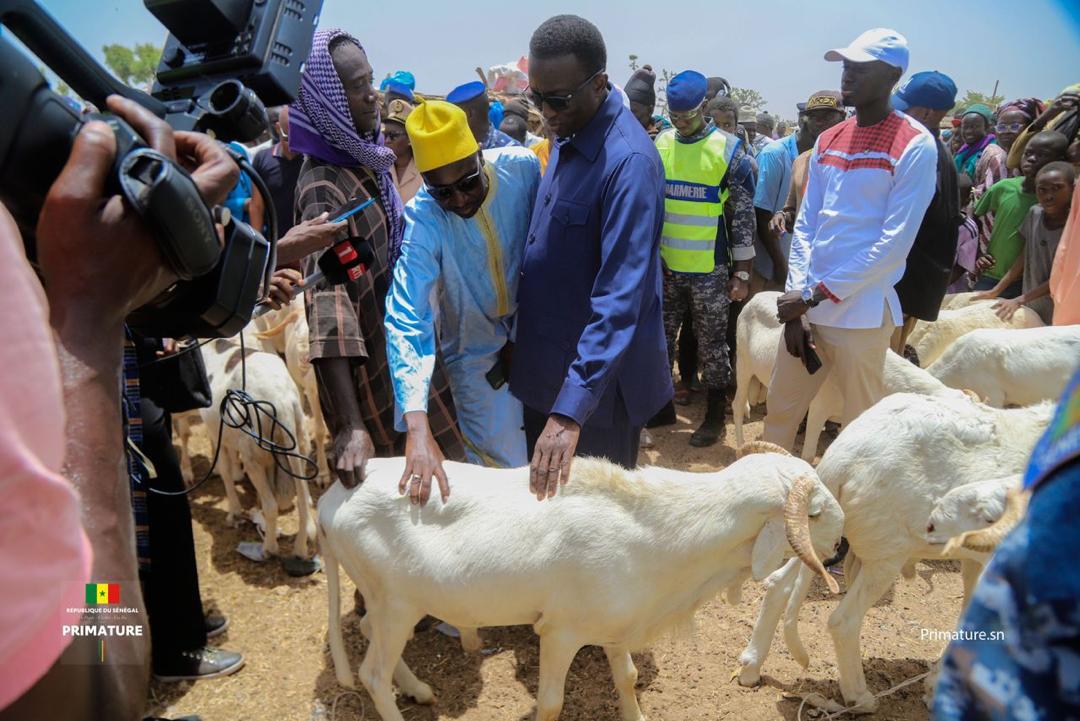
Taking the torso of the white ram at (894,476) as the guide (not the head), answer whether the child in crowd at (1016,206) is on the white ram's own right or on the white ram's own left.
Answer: on the white ram's own left

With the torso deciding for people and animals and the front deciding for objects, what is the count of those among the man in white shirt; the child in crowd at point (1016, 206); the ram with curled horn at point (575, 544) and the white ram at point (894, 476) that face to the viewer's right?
2

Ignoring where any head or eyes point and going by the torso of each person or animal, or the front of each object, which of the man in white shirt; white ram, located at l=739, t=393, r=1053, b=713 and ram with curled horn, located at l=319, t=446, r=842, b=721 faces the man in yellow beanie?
the man in white shirt

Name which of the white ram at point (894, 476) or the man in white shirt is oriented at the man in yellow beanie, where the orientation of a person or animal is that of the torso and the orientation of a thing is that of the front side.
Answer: the man in white shirt

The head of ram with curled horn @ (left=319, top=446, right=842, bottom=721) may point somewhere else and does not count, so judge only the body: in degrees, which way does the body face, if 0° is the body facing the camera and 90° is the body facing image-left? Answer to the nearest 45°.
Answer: approximately 270°

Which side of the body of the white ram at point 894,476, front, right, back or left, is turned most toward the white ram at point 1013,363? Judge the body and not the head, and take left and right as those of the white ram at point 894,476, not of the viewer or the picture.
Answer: left

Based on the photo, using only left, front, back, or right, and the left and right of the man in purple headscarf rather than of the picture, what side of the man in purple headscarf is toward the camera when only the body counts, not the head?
right

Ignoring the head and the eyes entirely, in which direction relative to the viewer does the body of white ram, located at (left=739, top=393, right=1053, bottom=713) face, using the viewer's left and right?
facing to the right of the viewer
